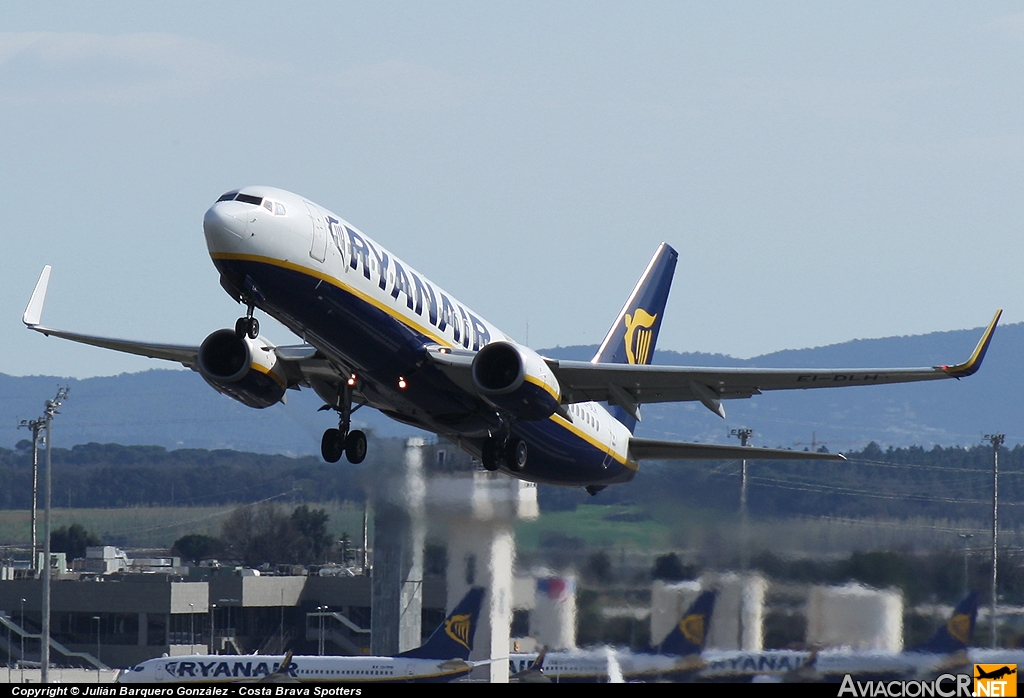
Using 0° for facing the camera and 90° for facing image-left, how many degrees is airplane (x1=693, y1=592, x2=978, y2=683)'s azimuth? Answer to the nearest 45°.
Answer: approximately 90°

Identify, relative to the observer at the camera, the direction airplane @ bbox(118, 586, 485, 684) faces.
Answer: facing to the left of the viewer

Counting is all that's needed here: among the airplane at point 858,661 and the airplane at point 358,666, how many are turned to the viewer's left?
2

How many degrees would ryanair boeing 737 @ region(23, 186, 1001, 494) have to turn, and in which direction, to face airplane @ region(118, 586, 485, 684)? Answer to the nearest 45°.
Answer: approximately 135° to its right

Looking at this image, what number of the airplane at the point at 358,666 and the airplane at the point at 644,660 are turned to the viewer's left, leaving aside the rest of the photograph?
2

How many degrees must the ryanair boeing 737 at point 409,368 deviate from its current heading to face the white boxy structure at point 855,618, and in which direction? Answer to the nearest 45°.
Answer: approximately 135° to its right

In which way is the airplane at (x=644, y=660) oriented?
to the viewer's left

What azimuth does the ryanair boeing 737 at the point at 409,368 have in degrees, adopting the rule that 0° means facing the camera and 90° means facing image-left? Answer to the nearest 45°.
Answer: approximately 45°

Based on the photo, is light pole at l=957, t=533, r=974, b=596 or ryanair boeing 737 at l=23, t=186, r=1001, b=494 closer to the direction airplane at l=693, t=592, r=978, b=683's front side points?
the ryanair boeing 737
